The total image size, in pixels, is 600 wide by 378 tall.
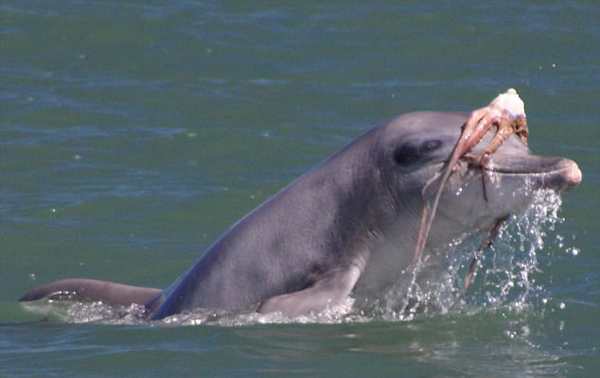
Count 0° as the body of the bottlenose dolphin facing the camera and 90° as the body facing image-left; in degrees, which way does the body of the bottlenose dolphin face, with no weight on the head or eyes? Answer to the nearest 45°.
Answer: approximately 270°
